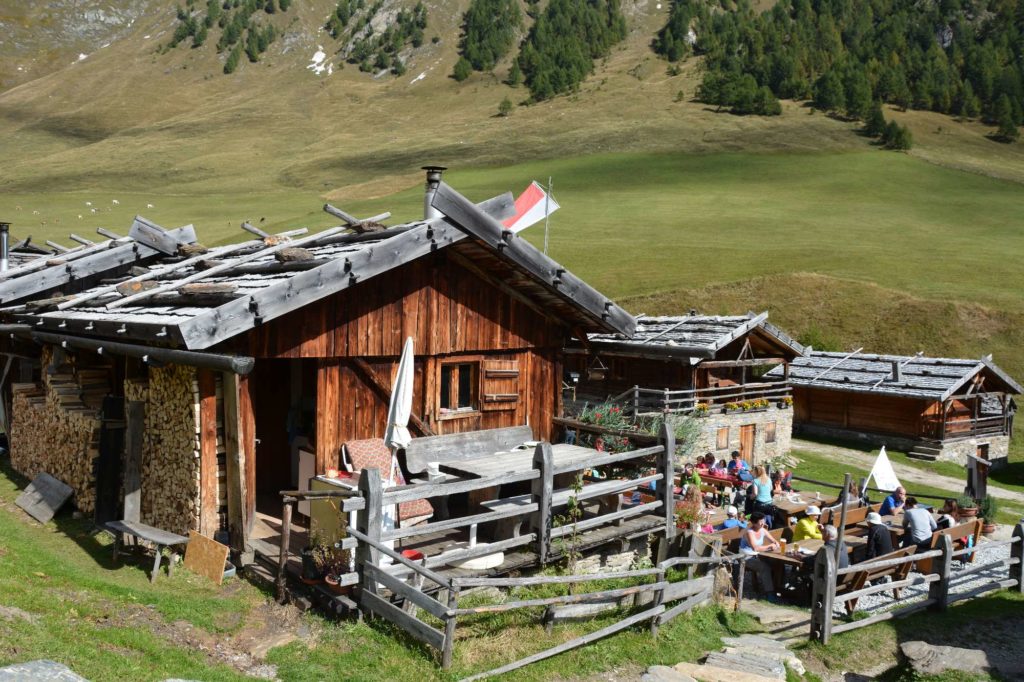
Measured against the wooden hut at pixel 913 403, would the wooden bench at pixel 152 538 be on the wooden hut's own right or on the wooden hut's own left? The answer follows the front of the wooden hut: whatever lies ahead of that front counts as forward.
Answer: on the wooden hut's own right

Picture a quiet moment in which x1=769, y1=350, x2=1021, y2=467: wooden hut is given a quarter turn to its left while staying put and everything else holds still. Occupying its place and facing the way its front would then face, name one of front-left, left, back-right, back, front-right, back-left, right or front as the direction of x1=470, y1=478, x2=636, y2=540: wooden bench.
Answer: back-right

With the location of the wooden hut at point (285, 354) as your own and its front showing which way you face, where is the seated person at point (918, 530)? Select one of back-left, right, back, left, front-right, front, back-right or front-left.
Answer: front-left

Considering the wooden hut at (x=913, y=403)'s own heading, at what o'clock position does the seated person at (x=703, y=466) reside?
The seated person is roughly at 2 o'clock from the wooden hut.

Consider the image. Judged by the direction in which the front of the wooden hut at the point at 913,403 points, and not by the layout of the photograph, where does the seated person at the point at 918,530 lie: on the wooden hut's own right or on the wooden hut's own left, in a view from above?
on the wooden hut's own right

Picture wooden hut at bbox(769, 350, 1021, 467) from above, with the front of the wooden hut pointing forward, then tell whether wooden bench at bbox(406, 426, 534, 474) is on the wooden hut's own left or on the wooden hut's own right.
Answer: on the wooden hut's own right

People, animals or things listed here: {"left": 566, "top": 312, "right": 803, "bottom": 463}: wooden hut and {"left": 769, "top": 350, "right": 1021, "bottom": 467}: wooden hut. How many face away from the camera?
0

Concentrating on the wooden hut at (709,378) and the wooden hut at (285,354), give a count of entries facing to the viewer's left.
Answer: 0

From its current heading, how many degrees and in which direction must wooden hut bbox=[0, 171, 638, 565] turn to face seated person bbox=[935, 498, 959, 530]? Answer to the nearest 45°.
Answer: approximately 45° to its left

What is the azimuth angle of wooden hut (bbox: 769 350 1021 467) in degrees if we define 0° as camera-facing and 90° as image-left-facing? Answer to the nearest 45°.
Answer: approximately 315°

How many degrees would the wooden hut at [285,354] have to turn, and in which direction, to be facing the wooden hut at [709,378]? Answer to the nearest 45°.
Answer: approximately 90° to its left

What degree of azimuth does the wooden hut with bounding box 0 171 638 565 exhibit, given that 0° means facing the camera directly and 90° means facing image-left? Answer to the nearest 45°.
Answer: approximately 315°
